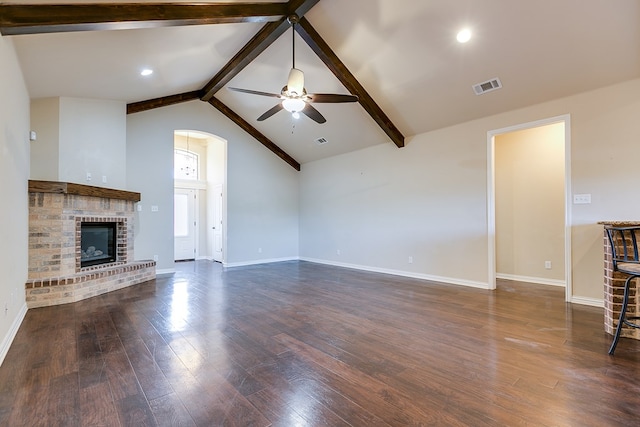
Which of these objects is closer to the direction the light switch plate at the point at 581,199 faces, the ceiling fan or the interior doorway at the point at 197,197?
the ceiling fan

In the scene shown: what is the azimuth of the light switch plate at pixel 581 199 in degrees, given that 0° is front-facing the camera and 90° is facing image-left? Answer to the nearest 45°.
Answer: approximately 0°

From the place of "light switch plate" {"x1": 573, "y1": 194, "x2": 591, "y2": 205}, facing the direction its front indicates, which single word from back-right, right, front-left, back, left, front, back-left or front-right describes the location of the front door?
right

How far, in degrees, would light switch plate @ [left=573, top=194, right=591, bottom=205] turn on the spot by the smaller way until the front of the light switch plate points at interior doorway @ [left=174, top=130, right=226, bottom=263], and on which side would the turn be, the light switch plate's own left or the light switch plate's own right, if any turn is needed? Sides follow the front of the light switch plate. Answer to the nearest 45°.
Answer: approximately 90° to the light switch plate's own right

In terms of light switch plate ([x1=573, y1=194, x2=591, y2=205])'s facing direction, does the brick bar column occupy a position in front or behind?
in front

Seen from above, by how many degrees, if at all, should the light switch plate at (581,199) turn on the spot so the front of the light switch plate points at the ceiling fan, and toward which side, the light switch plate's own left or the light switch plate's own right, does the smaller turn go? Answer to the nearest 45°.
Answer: approximately 45° to the light switch plate's own right
